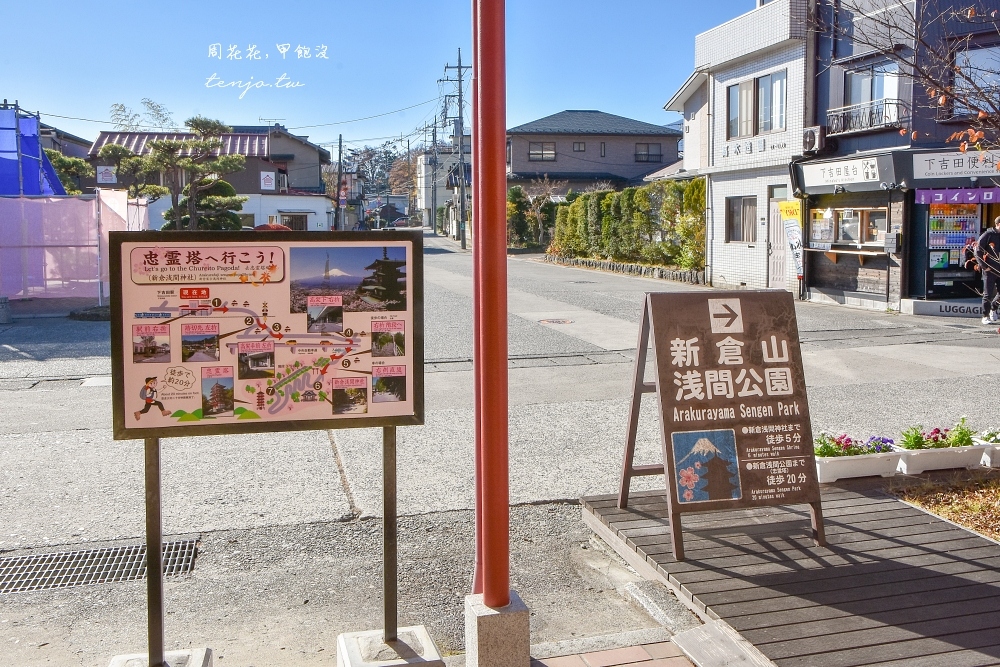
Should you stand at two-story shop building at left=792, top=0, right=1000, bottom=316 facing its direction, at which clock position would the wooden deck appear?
The wooden deck is roughly at 12 o'clock from the two-story shop building.

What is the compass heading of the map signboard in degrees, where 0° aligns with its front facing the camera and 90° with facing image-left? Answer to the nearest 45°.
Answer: approximately 0°

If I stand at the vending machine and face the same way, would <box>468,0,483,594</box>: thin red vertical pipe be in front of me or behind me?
in front

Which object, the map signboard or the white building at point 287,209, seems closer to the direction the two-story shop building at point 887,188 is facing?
the map signboard

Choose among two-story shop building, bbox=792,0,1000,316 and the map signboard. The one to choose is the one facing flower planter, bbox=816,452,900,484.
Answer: the two-story shop building

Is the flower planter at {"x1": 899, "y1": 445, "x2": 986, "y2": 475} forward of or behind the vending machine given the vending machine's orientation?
forward
